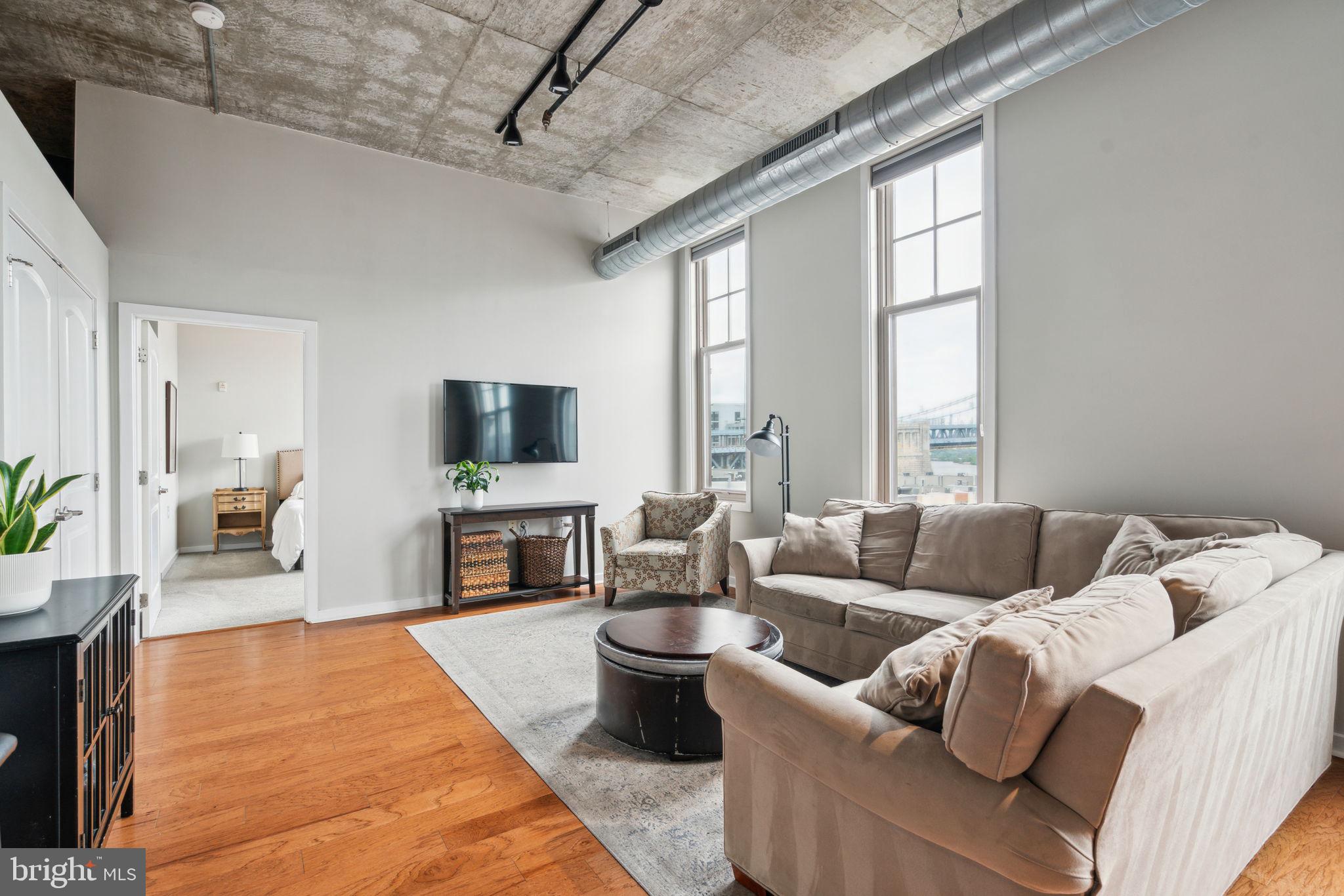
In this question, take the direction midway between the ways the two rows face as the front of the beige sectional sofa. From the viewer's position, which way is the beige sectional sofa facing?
facing to the left of the viewer

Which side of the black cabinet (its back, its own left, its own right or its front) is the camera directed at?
right

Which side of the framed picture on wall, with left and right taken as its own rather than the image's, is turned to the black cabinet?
right

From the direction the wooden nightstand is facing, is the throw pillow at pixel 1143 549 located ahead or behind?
ahead

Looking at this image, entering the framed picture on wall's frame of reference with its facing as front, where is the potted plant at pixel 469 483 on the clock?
The potted plant is roughly at 2 o'clock from the framed picture on wall.

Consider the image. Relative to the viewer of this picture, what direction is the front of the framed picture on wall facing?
facing to the right of the viewer

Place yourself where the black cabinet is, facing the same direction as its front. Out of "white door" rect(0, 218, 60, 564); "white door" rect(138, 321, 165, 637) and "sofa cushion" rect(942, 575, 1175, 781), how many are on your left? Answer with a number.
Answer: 2

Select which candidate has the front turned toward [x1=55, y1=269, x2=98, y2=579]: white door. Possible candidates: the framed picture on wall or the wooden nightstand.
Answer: the wooden nightstand

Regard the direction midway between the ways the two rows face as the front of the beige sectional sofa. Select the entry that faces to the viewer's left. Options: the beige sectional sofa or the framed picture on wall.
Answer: the beige sectional sofa

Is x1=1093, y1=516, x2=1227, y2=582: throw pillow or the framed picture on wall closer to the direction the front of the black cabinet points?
the throw pillow

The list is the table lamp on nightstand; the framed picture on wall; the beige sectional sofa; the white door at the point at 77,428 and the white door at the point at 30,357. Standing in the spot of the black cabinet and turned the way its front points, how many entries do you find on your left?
4

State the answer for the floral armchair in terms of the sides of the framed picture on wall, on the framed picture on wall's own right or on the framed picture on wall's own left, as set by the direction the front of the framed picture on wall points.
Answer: on the framed picture on wall's own right
